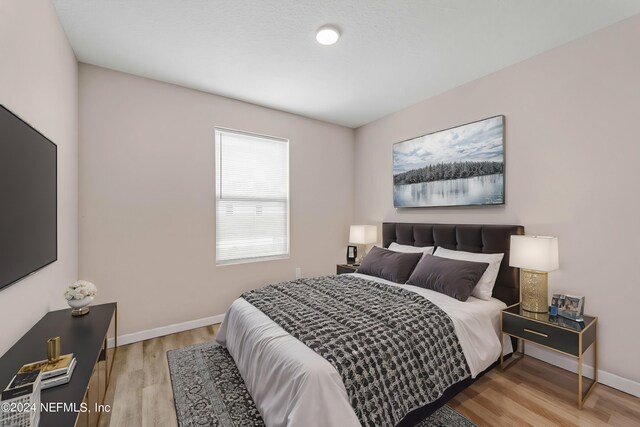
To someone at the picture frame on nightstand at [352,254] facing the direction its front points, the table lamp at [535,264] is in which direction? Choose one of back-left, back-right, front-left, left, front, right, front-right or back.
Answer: left

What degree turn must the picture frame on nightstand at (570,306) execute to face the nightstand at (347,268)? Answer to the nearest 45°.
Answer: approximately 45° to its right

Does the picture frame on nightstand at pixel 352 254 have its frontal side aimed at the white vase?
yes

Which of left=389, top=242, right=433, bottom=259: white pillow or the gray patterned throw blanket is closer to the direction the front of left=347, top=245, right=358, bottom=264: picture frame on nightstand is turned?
the gray patterned throw blanket

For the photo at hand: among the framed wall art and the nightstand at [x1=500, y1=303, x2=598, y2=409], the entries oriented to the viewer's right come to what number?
0

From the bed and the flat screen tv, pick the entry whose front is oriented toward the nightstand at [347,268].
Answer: the flat screen tv

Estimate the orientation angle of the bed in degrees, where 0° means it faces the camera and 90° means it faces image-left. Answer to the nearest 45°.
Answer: approximately 45°

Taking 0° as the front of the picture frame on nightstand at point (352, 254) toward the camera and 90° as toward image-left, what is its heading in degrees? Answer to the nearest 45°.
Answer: approximately 45°

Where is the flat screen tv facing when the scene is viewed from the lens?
facing to the right of the viewer

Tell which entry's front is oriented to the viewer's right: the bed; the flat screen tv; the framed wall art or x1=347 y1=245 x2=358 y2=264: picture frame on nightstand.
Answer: the flat screen tv
